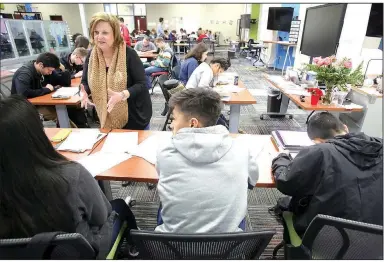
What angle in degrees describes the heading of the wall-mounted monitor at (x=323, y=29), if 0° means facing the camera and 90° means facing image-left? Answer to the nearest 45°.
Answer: approximately 45°

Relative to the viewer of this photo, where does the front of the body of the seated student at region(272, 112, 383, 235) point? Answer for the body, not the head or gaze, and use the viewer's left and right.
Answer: facing away from the viewer and to the left of the viewer

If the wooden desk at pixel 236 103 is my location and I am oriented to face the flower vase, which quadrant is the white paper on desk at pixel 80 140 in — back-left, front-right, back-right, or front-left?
back-right

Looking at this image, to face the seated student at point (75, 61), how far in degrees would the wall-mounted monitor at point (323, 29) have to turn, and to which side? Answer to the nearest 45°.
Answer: approximately 45° to its right

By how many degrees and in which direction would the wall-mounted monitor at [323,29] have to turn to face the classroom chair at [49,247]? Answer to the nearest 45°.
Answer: approximately 45° to its left

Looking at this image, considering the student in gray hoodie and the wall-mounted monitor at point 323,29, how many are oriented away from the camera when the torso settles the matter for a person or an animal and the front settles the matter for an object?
1

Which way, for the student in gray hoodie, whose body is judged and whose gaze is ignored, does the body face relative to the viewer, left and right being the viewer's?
facing away from the viewer
